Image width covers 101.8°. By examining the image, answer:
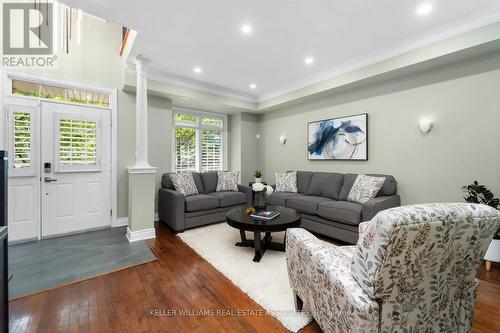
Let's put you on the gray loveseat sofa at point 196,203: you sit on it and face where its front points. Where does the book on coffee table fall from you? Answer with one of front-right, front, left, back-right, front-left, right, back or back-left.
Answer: front

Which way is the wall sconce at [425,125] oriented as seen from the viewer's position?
toward the camera

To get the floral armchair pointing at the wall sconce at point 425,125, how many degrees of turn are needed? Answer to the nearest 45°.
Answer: approximately 45° to its right

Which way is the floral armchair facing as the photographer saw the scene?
facing away from the viewer and to the left of the viewer

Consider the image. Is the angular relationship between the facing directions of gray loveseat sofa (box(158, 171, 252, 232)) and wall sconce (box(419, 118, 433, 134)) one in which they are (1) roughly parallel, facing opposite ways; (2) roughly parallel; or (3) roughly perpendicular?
roughly perpendicular

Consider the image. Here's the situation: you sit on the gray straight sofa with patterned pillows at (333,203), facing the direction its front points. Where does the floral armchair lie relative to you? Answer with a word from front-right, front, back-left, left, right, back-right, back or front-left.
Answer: front-left

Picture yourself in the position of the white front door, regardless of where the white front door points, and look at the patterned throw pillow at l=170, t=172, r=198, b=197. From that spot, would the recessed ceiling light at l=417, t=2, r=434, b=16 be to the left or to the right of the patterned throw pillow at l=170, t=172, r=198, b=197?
right

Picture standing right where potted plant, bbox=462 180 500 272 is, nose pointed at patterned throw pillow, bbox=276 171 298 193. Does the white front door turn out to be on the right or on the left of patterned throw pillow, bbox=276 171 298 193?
left

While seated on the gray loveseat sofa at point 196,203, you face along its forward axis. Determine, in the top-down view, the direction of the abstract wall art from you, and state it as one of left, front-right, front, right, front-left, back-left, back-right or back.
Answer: front-left

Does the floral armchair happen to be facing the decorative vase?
yes

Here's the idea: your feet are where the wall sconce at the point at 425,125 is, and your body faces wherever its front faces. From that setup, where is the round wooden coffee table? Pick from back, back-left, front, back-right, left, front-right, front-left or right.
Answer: front-right

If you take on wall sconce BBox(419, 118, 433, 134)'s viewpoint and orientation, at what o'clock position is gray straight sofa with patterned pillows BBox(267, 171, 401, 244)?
The gray straight sofa with patterned pillows is roughly at 2 o'clock from the wall sconce.

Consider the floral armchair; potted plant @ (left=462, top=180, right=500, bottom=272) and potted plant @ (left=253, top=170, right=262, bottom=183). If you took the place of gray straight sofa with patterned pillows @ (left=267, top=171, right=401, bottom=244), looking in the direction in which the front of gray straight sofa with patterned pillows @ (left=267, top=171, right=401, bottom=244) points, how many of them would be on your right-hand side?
1

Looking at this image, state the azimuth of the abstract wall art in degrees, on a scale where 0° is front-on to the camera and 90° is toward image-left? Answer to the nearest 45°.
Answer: approximately 45°

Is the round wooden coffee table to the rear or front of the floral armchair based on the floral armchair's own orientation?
to the front

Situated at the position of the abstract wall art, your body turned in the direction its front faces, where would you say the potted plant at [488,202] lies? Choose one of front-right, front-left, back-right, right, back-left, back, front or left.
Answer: left

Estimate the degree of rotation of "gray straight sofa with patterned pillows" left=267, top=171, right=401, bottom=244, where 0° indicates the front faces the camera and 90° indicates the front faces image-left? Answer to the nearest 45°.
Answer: approximately 45°

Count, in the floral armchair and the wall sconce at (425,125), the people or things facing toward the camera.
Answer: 1

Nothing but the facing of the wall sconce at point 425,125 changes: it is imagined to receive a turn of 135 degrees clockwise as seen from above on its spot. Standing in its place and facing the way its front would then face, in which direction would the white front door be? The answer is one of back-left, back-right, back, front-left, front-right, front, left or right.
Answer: left
